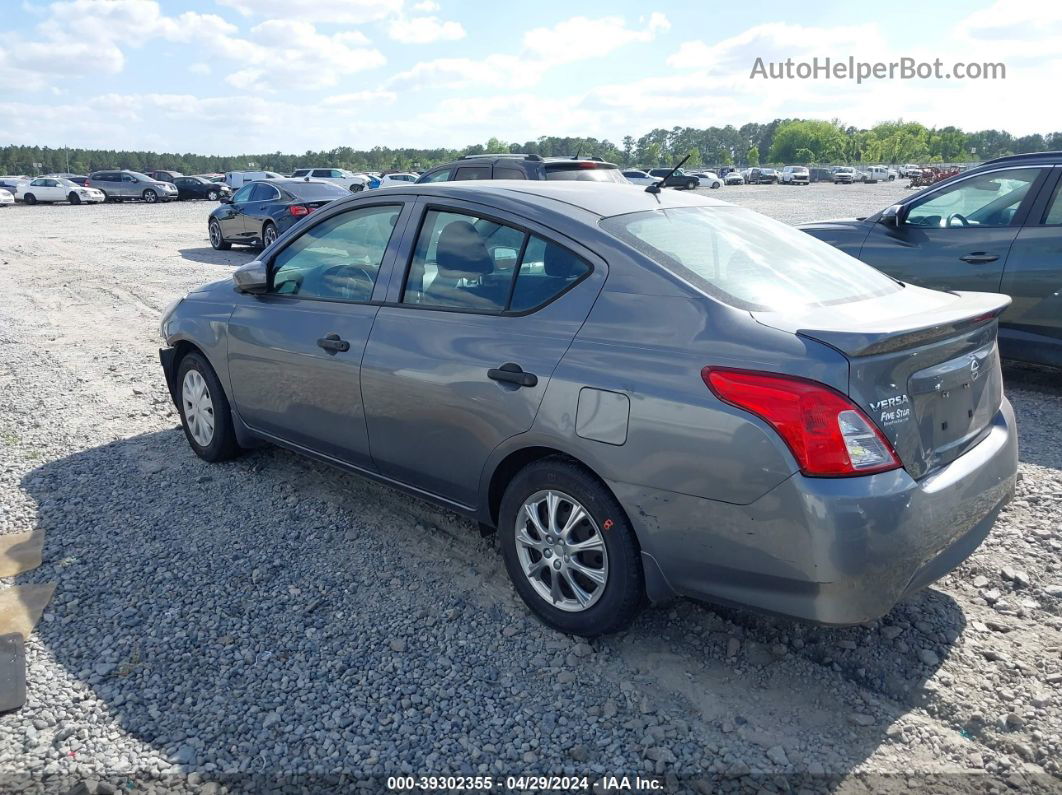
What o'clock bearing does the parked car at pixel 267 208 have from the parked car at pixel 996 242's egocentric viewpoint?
the parked car at pixel 267 208 is roughly at 1 o'clock from the parked car at pixel 996 242.

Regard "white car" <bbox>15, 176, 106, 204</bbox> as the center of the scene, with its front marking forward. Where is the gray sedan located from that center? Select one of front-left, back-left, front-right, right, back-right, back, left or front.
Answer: front-right

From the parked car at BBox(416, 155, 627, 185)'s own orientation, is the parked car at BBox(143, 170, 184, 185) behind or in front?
in front

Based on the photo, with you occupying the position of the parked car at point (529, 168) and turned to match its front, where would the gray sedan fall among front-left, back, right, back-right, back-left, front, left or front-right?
back-left

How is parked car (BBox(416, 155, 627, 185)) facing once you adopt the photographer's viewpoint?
facing away from the viewer and to the left of the viewer

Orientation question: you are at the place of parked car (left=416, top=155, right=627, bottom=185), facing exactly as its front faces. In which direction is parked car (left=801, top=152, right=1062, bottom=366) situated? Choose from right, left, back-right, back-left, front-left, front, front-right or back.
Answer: back

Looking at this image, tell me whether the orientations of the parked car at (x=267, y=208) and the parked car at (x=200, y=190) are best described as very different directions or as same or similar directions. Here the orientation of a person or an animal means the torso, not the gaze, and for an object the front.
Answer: very different directions

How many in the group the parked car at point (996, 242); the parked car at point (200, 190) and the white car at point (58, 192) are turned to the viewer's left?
1

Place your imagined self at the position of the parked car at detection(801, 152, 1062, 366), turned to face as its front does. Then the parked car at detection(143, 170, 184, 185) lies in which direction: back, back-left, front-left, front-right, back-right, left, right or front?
front-right

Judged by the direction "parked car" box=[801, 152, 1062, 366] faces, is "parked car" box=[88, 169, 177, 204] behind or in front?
in front

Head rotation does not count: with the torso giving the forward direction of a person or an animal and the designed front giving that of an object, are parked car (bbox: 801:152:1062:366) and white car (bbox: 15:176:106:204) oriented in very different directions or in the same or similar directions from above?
very different directions

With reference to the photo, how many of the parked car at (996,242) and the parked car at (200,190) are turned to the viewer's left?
1

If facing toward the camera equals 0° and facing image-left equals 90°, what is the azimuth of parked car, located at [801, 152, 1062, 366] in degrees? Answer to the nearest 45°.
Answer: approximately 90°

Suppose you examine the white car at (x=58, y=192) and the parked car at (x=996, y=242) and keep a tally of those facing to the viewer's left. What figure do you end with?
1

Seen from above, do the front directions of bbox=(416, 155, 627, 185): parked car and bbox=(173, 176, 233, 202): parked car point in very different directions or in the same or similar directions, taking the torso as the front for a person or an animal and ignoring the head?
very different directions

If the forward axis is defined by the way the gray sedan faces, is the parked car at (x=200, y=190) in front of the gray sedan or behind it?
in front
